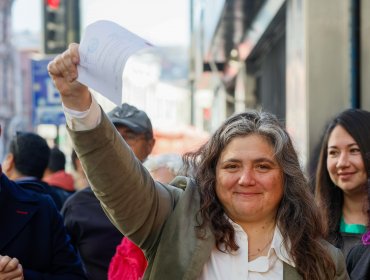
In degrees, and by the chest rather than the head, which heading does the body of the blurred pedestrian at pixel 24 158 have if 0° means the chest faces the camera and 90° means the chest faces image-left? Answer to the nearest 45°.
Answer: approximately 135°

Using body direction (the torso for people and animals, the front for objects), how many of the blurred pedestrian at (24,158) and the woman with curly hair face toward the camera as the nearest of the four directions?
1

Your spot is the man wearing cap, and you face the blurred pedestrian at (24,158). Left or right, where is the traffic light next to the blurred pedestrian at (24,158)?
right

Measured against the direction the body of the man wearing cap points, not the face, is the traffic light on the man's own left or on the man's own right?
on the man's own right

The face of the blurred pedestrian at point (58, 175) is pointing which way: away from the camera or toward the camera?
away from the camera

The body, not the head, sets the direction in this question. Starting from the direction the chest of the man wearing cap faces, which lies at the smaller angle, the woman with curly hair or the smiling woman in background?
the woman with curly hair

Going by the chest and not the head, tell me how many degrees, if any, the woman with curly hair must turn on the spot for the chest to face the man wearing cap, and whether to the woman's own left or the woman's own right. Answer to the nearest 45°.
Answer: approximately 180°
